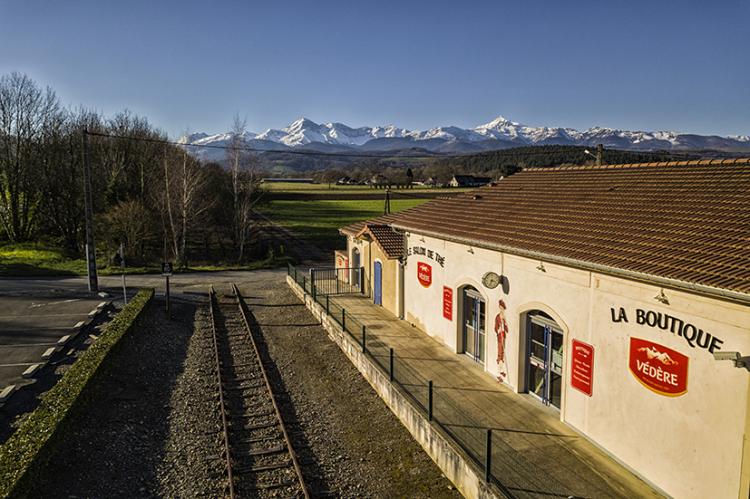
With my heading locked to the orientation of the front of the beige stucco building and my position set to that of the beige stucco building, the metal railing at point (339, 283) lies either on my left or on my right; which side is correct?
on my right

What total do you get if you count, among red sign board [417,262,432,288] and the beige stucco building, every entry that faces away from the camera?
0

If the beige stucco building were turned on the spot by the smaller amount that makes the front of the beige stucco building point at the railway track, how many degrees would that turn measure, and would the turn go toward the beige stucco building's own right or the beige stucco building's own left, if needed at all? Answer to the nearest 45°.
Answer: approximately 45° to the beige stucco building's own right

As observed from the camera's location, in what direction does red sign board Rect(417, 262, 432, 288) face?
facing the viewer and to the left of the viewer

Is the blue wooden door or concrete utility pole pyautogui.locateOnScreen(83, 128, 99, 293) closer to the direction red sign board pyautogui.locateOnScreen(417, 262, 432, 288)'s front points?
the concrete utility pole

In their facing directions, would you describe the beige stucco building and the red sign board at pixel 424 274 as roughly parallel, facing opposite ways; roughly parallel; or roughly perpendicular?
roughly parallel

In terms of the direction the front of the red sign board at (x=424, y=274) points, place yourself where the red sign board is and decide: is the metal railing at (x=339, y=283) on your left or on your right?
on your right

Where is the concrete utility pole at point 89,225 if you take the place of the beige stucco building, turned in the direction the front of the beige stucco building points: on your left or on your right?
on your right
